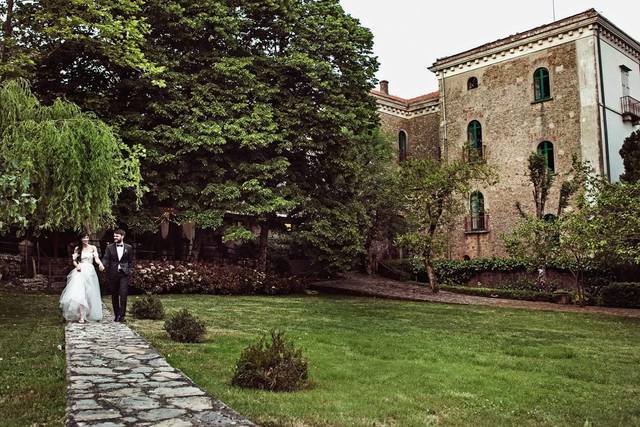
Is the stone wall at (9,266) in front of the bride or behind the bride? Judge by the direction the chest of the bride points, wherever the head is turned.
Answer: behind

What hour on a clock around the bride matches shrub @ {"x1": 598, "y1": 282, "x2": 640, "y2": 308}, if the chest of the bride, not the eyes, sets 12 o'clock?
The shrub is roughly at 9 o'clock from the bride.

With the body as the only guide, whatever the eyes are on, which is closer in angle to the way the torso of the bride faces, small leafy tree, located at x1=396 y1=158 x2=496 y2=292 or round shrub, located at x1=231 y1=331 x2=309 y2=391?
the round shrub

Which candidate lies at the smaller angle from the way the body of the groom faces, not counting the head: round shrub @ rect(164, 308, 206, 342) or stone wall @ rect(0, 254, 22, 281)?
the round shrub

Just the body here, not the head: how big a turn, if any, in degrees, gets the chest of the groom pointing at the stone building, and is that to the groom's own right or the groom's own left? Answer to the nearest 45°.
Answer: approximately 135° to the groom's own left

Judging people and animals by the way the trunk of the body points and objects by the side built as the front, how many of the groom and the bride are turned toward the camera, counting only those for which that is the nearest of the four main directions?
2

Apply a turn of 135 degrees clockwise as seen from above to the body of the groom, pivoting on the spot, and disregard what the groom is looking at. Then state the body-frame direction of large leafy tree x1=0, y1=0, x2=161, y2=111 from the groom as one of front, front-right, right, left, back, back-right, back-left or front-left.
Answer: front-right

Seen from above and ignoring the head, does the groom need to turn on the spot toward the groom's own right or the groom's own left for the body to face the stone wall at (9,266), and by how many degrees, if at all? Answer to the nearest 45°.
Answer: approximately 180°

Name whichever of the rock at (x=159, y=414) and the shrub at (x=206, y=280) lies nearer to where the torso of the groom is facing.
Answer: the rock

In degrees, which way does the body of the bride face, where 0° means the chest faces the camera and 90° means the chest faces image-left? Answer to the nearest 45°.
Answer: approximately 0°
